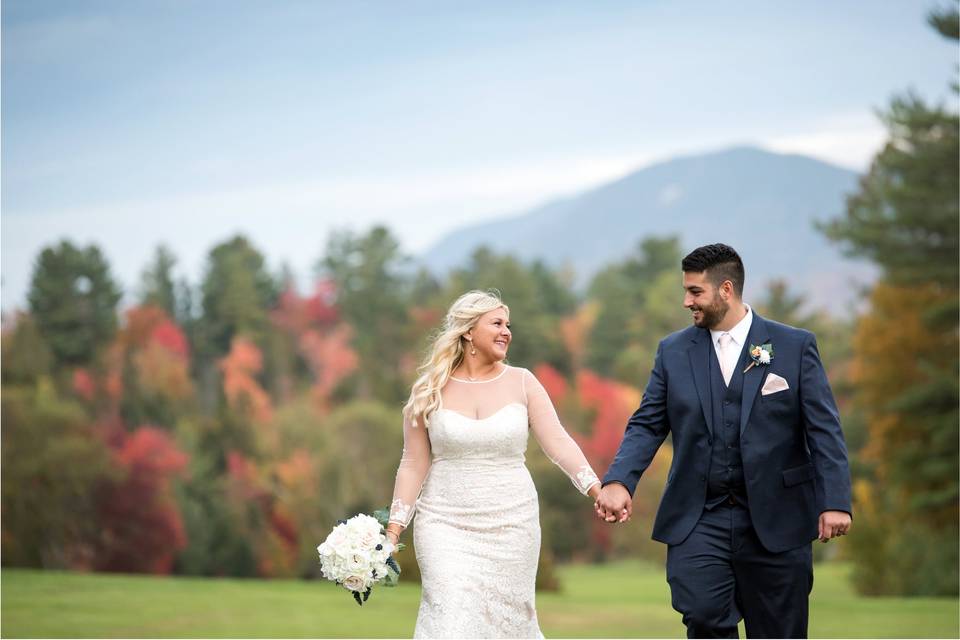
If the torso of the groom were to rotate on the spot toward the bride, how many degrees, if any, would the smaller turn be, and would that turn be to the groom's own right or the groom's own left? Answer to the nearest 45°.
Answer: approximately 135° to the groom's own right

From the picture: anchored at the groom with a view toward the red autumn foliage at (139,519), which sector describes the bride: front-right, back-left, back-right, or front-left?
front-left

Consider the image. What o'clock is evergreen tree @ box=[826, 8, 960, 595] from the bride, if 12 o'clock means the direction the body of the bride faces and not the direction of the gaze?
The evergreen tree is roughly at 7 o'clock from the bride.

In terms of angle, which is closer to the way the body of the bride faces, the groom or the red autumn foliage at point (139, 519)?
the groom

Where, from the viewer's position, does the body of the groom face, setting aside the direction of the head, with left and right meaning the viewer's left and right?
facing the viewer

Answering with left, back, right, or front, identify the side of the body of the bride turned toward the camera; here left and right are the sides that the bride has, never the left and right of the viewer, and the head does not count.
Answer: front

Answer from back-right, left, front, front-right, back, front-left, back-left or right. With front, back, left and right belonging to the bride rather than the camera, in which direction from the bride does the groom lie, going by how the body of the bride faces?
front-left

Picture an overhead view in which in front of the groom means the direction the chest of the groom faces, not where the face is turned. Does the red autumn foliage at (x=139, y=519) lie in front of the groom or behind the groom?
behind

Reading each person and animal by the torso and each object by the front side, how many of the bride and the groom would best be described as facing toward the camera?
2

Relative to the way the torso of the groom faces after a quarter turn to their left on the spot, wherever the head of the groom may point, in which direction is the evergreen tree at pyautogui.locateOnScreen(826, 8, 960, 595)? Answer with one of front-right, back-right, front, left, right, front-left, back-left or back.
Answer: left

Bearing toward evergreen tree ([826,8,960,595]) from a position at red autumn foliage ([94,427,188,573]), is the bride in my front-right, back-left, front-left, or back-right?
front-right
